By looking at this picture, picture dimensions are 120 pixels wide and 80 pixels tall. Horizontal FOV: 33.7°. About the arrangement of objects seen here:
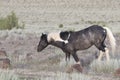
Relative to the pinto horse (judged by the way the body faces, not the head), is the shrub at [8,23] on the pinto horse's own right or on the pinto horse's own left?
on the pinto horse's own right

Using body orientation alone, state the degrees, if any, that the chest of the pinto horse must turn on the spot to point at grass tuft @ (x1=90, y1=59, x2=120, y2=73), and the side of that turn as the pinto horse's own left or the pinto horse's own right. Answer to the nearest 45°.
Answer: approximately 135° to the pinto horse's own left

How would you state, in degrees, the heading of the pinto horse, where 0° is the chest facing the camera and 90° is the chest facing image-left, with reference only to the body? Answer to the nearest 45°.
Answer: approximately 90°

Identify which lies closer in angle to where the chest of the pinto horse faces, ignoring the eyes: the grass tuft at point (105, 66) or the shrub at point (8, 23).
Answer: the shrub
